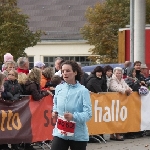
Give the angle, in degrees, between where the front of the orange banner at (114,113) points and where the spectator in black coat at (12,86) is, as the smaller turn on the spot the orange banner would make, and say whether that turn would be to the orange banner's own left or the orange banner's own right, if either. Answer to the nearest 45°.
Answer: approximately 45° to the orange banner's own right

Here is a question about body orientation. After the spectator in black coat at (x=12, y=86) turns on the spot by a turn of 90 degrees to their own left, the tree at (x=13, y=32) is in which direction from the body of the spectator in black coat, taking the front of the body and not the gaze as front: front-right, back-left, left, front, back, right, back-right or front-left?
left

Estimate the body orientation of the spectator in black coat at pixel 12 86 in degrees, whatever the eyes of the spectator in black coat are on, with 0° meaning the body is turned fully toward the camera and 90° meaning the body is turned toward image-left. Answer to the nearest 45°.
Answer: approximately 0°

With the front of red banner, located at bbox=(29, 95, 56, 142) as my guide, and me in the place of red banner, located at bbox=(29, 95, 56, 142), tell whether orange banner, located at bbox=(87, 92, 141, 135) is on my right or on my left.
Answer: on my left

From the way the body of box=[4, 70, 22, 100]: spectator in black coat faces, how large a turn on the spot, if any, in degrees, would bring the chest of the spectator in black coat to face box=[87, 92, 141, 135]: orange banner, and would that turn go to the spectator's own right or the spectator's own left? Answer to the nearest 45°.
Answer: approximately 135° to the spectator's own left

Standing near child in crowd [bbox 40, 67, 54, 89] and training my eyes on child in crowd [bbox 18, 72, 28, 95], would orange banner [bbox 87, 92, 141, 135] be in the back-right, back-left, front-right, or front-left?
back-left

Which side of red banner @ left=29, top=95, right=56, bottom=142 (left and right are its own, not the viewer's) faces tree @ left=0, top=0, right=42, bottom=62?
back
